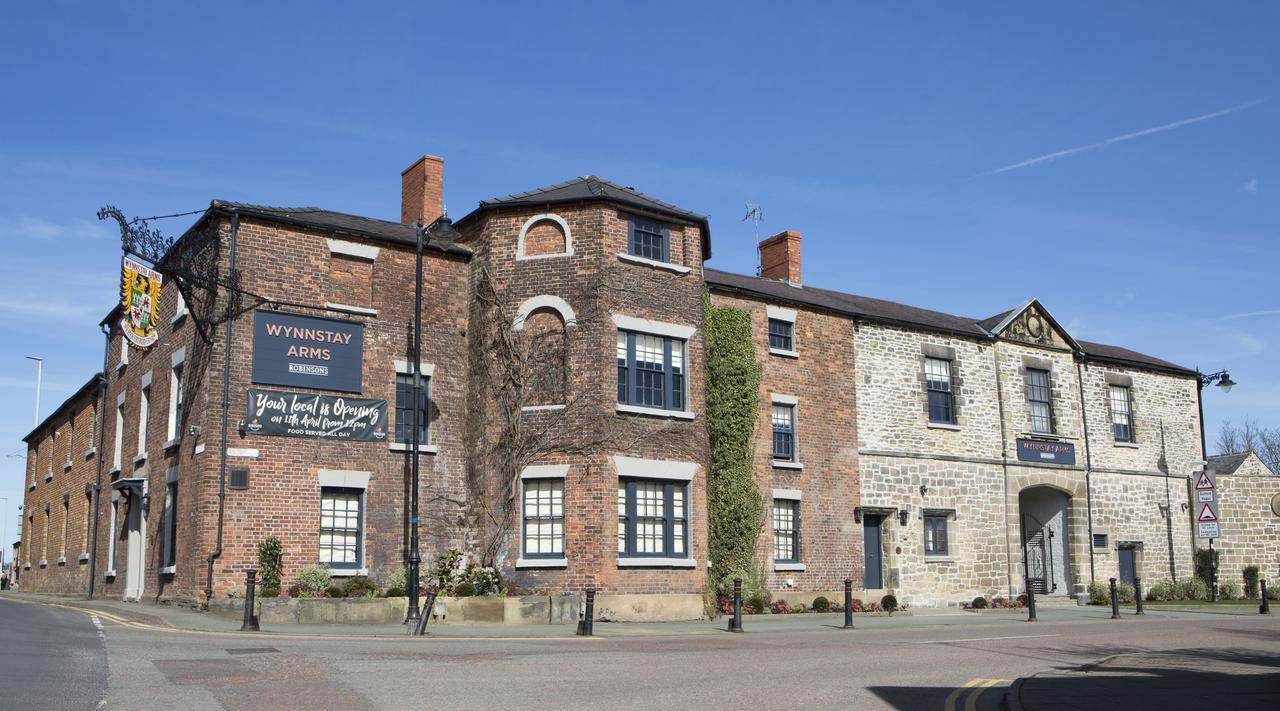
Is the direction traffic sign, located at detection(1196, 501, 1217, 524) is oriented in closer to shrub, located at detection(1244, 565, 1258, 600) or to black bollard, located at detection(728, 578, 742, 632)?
the black bollard

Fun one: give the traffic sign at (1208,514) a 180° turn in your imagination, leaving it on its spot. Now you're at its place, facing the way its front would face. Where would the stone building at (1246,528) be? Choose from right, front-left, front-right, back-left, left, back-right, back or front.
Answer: front

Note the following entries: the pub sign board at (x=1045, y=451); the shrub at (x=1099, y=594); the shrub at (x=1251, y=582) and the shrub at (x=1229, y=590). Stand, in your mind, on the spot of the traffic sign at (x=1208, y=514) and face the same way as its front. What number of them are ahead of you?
0

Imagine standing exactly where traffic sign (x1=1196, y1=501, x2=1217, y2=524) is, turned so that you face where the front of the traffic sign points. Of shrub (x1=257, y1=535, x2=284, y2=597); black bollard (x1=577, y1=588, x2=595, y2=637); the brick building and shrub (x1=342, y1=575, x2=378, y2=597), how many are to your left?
0

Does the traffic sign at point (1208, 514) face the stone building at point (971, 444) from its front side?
no

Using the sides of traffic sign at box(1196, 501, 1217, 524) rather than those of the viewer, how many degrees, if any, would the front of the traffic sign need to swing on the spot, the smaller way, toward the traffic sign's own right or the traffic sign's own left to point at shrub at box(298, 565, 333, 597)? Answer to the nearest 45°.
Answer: approximately 45° to the traffic sign's own right

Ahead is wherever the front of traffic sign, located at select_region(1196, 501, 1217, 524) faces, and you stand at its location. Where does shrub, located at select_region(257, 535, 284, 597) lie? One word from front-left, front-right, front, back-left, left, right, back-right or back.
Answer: front-right

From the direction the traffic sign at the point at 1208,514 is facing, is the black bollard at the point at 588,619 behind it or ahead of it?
ahead

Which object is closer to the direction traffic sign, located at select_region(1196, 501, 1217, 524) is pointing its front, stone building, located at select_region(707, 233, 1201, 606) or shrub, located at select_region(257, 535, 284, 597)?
the shrub

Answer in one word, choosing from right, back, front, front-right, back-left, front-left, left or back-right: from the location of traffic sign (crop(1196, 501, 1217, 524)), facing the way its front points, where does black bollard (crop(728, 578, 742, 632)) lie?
front-right

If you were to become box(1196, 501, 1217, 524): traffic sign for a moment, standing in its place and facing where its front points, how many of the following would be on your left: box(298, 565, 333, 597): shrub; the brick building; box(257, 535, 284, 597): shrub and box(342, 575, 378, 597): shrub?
0

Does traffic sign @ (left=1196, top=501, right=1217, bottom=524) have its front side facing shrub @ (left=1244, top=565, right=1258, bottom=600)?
no

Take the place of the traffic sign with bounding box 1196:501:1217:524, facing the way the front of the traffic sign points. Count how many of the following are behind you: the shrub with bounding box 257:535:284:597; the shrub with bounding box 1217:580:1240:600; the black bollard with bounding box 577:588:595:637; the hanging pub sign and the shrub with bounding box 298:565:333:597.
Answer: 1

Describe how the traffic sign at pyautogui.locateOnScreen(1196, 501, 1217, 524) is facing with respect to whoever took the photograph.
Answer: facing the viewer

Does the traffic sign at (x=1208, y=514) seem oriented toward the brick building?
no

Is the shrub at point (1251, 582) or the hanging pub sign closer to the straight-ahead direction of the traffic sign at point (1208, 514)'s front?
the hanging pub sign
